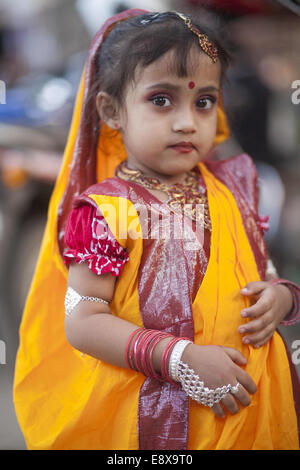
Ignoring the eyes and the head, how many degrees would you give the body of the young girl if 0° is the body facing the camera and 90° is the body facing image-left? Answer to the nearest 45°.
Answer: approximately 315°
